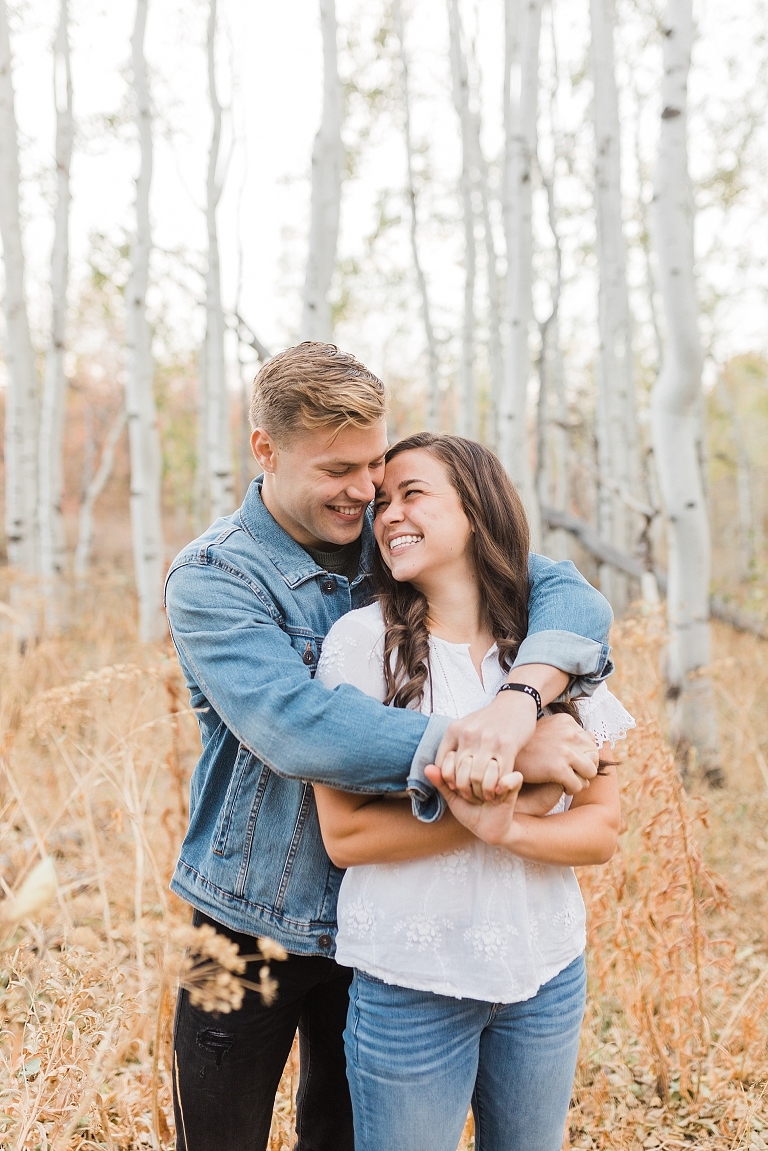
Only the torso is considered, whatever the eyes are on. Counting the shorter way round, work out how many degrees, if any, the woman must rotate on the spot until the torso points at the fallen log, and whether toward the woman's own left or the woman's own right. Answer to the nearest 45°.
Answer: approximately 180°

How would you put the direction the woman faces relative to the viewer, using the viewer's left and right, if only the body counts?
facing the viewer

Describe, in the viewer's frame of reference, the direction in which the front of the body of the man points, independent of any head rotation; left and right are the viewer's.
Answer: facing the viewer and to the right of the viewer

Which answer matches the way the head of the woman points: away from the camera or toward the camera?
toward the camera

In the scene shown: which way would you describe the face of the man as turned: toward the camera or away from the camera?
toward the camera

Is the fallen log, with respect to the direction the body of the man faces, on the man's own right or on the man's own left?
on the man's own left
